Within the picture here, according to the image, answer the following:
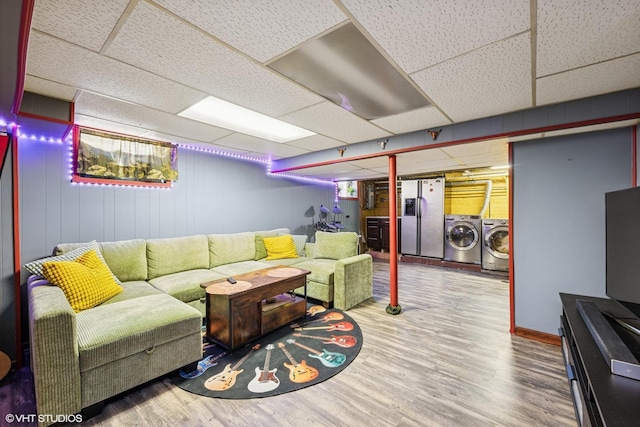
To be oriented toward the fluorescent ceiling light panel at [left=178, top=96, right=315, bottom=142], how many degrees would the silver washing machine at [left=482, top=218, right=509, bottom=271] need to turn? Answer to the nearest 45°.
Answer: approximately 45° to its right

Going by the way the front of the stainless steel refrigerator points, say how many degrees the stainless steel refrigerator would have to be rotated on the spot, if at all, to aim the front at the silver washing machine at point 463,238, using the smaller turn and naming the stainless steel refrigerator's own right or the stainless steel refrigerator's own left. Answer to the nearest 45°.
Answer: approximately 90° to the stainless steel refrigerator's own left

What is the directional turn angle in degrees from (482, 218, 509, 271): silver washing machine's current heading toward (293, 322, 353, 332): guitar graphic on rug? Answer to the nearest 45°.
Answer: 0° — it already faces it

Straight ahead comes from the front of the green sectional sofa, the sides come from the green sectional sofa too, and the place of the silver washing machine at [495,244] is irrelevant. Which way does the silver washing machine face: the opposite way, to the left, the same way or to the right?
to the right

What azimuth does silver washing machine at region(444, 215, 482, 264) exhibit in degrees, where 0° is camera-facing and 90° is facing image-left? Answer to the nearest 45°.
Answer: approximately 0°

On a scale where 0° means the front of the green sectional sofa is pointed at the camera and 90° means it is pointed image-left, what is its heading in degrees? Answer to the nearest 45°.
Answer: approximately 315°

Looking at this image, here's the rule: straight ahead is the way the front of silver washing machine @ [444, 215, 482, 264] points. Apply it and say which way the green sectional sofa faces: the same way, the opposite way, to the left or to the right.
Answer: to the left

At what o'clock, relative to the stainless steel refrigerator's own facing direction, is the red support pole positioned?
The red support pole is roughly at 12 o'clock from the stainless steel refrigerator.

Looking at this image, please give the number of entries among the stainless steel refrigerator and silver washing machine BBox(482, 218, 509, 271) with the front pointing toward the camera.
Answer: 2

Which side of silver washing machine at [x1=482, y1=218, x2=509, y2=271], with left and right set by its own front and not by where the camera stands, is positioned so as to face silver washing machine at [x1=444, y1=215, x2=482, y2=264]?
right
